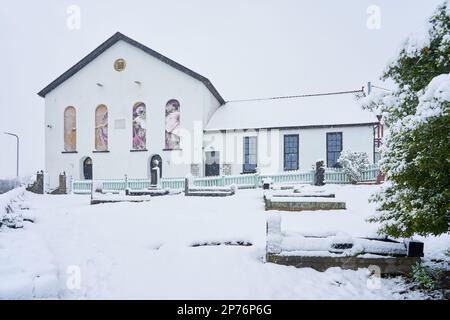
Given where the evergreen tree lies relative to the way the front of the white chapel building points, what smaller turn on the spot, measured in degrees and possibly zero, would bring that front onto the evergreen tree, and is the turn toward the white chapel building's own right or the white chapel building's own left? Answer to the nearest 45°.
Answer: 0° — it already faces it

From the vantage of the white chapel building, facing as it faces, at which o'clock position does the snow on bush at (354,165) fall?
The snow on bush is roughly at 10 o'clock from the white chapel building.

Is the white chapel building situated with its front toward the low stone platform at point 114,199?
yes

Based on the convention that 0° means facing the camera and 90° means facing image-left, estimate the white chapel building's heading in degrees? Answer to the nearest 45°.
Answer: approximately 0°

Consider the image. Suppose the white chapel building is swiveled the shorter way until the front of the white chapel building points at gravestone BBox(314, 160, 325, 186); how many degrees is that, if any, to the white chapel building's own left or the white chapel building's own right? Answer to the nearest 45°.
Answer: approximately 45° to the white chapel building's own left
